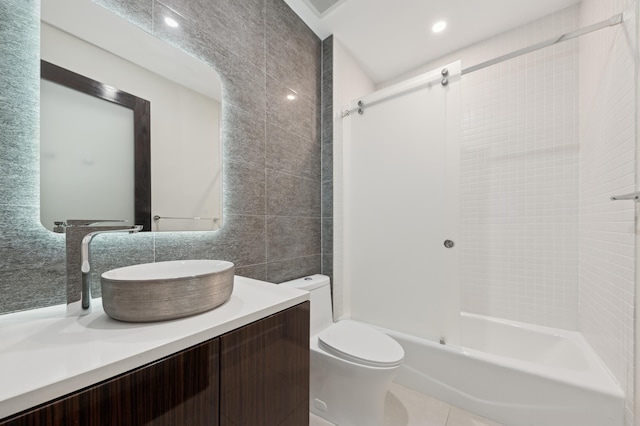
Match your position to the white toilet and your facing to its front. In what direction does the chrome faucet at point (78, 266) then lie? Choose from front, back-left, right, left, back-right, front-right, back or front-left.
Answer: right

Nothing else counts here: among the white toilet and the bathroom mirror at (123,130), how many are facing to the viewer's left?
0

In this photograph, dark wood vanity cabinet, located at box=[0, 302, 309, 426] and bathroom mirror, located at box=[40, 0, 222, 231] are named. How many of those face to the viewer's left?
0

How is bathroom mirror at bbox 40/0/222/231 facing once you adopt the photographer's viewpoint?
facing the viewer and to the right of the viewer

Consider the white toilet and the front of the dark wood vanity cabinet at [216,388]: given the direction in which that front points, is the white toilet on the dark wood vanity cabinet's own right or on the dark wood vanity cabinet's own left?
on the dark wood vanity cabinet's own left

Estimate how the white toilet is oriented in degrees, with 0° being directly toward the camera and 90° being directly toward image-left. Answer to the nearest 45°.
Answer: approximately 315°

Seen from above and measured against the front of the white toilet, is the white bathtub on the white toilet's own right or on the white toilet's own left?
on the white toilet's own left

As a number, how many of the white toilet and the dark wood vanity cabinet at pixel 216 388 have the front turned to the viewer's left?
0
